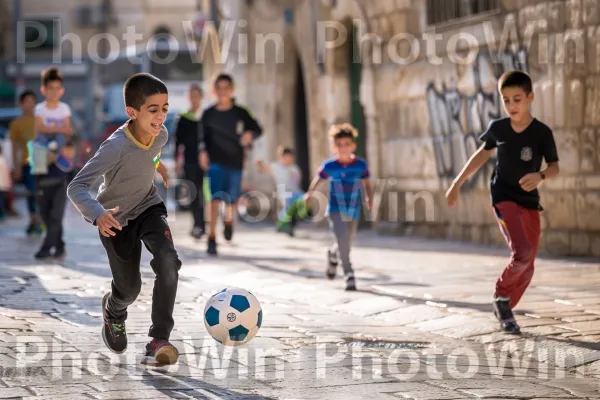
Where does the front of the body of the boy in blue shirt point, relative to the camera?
toward the camera

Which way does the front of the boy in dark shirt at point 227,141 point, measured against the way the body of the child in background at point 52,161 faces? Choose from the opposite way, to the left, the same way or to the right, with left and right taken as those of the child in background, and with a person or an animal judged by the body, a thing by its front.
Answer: the same way

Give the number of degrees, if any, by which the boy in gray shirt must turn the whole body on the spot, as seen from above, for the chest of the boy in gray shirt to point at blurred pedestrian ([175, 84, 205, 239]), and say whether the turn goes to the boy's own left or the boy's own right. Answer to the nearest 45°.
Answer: approximately 135° to the boy's own left

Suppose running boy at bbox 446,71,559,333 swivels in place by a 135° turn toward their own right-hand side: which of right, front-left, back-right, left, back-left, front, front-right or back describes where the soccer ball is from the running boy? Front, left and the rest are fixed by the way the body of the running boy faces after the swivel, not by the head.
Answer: left

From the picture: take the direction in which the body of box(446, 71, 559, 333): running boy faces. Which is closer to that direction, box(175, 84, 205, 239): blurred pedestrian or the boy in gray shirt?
the boy in gray shirt

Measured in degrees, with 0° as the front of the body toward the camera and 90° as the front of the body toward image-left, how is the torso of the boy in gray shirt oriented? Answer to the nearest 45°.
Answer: approximately 315°

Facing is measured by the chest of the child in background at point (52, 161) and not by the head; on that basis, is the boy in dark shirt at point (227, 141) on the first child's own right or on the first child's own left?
on the first child's own left

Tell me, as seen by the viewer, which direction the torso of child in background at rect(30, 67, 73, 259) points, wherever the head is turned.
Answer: toward the camera

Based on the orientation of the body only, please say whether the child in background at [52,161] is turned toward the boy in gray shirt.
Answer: yes

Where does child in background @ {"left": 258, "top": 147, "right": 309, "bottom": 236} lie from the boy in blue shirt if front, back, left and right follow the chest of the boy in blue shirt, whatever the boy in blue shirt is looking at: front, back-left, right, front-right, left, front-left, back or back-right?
back

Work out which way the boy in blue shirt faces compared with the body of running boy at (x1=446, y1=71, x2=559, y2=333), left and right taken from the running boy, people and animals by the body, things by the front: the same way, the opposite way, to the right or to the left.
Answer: the same way

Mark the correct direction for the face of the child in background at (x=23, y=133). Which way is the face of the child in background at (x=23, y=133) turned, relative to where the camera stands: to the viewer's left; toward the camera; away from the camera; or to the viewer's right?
toward the camera

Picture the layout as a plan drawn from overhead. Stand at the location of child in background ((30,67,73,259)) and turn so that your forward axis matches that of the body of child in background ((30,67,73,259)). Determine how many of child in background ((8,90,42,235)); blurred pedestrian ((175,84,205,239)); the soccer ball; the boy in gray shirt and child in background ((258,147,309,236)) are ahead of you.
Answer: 2

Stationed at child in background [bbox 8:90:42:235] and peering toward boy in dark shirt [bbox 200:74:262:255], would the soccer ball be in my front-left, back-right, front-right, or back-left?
front-right

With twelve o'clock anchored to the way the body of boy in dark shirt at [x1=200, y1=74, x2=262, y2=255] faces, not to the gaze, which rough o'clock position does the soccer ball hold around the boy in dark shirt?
The soccer ball is roughly at 12 o'clock from the boy in dark shirt.

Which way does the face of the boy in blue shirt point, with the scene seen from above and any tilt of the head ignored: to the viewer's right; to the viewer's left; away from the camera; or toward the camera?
toward the camera

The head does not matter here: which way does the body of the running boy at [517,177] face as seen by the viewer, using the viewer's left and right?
facing the viewer

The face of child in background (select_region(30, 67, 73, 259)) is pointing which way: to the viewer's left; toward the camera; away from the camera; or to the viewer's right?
toward the camera

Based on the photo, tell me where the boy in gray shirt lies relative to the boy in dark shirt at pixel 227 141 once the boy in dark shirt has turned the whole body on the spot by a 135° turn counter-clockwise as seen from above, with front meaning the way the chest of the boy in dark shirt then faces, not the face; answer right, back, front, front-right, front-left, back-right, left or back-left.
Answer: back-right

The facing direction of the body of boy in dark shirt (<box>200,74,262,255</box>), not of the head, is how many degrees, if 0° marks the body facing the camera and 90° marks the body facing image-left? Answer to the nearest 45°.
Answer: approximately 0°

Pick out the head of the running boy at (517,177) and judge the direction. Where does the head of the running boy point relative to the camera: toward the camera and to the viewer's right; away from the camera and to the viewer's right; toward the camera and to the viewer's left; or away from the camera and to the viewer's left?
toward the camera and to the viewer's left

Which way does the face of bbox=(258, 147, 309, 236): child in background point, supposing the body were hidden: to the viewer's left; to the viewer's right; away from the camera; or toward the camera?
toward the camera
